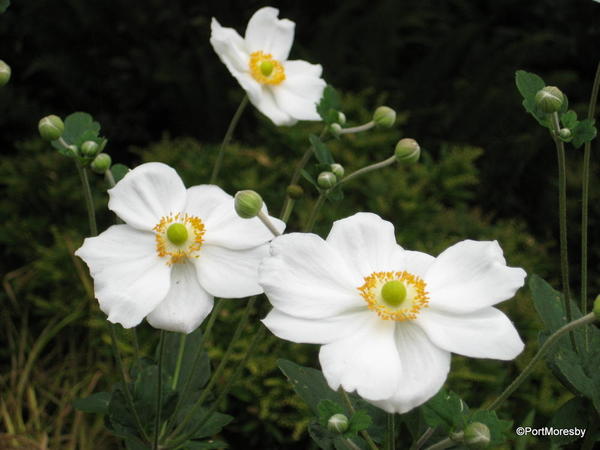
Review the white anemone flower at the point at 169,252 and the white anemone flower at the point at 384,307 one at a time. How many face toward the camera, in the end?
2

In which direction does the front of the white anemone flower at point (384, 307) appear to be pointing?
toward the camera

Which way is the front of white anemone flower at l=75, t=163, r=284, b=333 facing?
toward the camera

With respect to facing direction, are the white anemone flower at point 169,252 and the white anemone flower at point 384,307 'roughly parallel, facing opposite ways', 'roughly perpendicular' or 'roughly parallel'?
roughly parallel
